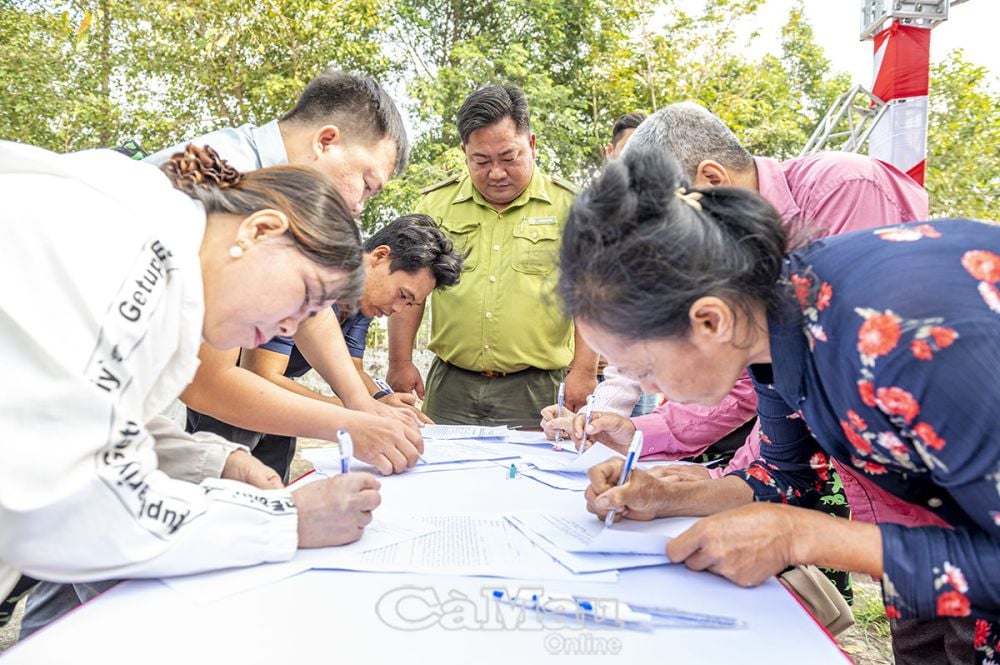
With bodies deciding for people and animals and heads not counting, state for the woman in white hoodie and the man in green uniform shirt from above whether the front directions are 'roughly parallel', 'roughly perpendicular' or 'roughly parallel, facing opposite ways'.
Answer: roughly perpendicular

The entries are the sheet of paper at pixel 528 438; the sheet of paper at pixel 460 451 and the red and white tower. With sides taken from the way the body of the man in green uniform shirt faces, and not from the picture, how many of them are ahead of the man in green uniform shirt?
2

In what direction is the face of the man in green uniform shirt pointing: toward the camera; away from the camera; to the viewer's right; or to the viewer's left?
toward the camera

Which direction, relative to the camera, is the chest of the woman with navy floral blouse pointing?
to the viewer's left

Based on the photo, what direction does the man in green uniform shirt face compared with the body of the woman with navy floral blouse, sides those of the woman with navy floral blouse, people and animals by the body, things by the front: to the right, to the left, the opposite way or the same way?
to the left

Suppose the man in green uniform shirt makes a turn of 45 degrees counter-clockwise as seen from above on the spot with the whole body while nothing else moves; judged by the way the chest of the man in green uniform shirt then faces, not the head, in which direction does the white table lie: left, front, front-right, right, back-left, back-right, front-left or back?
front-right

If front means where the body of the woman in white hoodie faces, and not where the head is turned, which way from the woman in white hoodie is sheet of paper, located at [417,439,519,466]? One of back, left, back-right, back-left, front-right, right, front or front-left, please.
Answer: front-left

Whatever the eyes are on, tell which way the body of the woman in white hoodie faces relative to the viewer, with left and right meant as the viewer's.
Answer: facing to the right of the viewer

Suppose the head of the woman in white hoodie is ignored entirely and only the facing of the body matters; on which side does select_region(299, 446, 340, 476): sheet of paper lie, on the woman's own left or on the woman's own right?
on the woman's own left

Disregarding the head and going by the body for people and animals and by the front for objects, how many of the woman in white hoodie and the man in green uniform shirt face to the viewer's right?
1

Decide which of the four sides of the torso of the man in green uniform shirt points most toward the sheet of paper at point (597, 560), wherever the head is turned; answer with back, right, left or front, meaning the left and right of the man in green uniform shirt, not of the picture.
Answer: front

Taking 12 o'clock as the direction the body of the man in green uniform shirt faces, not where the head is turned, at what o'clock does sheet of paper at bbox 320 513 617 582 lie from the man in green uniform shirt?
The sheet of paper is roughly at 12 o'clock from the man in green uniform shirt.

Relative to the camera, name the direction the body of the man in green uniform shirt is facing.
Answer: toward the camera

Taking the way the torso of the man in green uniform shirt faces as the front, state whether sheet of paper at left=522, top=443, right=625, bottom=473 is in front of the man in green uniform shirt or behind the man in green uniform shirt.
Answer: in front
